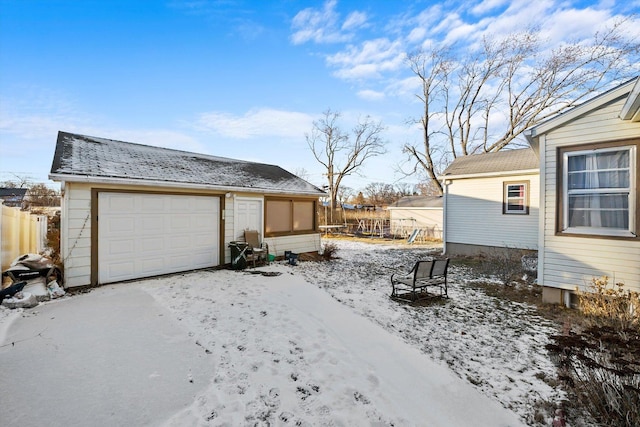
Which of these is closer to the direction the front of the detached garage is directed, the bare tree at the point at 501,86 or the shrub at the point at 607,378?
the shrub

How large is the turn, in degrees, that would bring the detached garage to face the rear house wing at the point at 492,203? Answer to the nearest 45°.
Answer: approximately 45° to its left

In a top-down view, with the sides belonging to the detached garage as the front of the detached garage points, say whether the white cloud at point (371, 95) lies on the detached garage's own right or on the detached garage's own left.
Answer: on the detached garage's own left

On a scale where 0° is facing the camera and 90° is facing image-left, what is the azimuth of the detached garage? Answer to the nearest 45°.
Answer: approximately 315°

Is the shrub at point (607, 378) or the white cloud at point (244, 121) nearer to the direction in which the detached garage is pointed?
the shrub

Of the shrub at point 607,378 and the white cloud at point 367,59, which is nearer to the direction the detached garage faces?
the shrub

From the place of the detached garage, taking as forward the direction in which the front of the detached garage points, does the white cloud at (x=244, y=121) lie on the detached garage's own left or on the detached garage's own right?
on the detached garage's own left

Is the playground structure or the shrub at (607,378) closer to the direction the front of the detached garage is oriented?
the shrub

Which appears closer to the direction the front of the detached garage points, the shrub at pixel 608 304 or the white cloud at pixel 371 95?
the shrub
